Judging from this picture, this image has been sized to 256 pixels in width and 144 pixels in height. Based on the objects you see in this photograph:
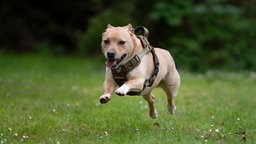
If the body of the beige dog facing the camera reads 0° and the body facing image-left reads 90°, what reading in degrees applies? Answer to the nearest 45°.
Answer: approximately 45°
